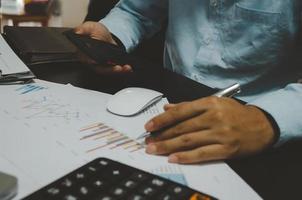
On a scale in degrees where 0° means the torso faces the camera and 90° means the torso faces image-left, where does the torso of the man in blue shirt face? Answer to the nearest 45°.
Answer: approximately 45°
